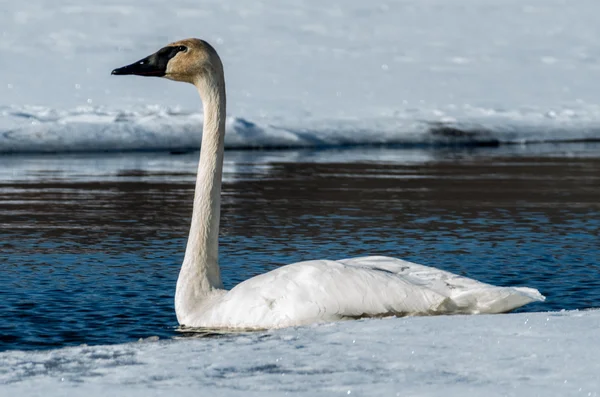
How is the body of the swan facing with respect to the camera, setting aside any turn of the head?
to the viewer's left
